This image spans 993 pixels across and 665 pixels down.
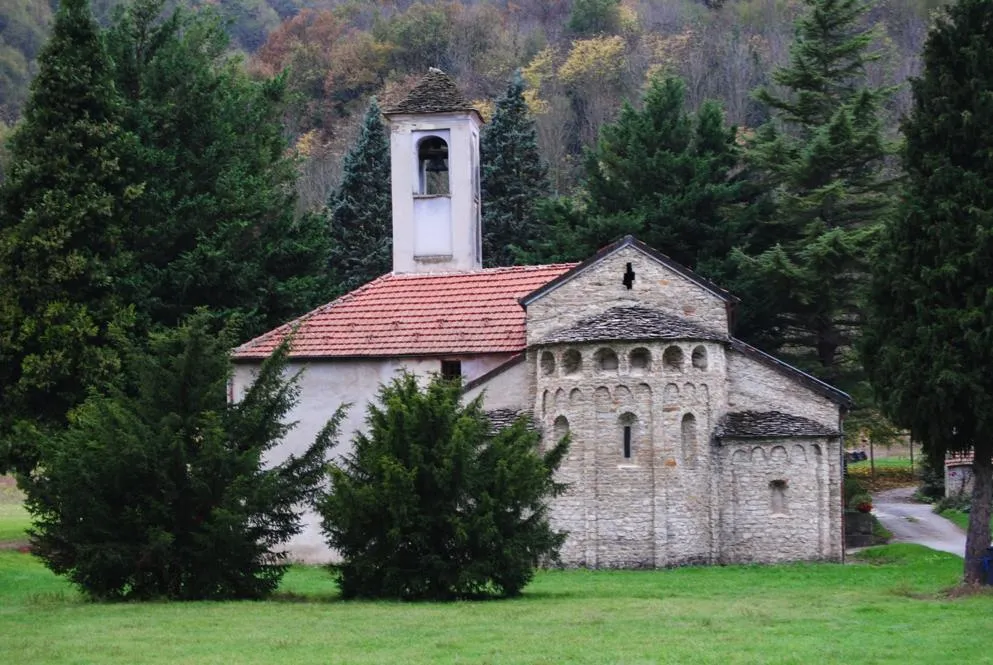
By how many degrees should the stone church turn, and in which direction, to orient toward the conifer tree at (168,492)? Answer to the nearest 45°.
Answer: approximately 90° to its left

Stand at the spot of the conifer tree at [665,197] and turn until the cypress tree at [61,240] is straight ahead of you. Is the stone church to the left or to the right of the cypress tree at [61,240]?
left

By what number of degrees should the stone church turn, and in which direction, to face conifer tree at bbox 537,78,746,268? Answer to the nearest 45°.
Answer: approximately 45° to its right

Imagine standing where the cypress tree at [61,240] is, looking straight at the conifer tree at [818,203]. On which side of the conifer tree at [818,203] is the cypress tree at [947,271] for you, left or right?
right

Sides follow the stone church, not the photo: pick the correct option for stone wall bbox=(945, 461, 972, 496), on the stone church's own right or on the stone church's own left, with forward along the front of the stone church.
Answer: on the stone church's own right

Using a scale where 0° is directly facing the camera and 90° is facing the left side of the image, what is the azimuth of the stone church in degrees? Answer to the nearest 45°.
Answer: approximately 135°

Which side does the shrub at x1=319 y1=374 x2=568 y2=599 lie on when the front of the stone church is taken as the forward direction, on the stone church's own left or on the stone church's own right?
on the stone church's own left

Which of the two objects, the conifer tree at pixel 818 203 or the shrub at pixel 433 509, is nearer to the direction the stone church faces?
the conifer tree

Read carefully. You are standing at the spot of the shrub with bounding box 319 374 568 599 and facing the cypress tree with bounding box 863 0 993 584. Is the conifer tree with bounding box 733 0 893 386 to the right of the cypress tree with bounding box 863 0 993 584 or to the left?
left
